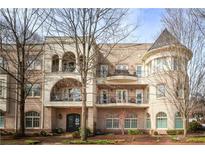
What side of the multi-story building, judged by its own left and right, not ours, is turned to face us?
front

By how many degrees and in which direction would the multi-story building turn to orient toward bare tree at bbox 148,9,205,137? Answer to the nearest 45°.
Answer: approximately 45° to its left

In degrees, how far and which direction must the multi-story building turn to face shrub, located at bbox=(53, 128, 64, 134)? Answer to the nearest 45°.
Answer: approximately 90° to its right

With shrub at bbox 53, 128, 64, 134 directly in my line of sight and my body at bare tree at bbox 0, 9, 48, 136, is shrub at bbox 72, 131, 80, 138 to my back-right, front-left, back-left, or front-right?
front-right

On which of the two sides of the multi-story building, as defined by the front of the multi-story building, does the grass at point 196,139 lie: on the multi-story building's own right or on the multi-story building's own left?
on the multi-story building's own left

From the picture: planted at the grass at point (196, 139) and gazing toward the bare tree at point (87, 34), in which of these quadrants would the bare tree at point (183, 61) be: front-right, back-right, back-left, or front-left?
front-right
